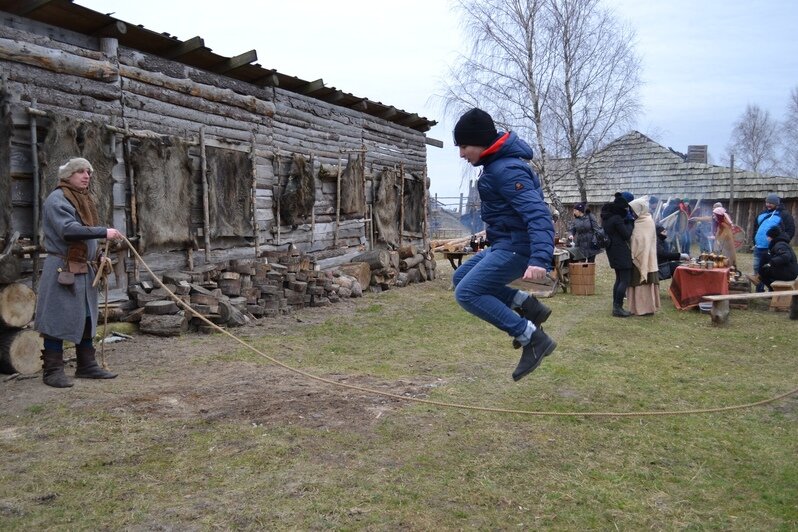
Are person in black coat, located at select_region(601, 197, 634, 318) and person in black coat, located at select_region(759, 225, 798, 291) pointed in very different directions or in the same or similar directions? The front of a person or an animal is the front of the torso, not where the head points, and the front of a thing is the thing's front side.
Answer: very different directions

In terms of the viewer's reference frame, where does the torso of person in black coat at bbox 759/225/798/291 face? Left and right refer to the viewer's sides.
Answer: facing to the left of the viewer

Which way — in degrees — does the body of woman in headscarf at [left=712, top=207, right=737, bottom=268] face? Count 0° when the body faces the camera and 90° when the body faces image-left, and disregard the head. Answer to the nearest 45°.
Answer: approximately 45°

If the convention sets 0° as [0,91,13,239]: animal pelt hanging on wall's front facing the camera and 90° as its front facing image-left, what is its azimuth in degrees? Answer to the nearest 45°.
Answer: approximately 315°

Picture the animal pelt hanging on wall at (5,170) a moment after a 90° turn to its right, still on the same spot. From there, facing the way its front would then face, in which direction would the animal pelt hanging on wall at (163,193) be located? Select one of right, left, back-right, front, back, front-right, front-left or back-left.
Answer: back

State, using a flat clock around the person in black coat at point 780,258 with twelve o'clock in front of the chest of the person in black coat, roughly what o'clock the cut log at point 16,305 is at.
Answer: The cut log is roughly at 10 o'clock from the person in black coat.

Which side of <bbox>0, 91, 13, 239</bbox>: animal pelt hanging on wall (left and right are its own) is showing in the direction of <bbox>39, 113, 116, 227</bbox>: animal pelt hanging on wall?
left

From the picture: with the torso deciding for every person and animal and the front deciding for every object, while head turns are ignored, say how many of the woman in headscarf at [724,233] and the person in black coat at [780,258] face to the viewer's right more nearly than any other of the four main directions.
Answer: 0
